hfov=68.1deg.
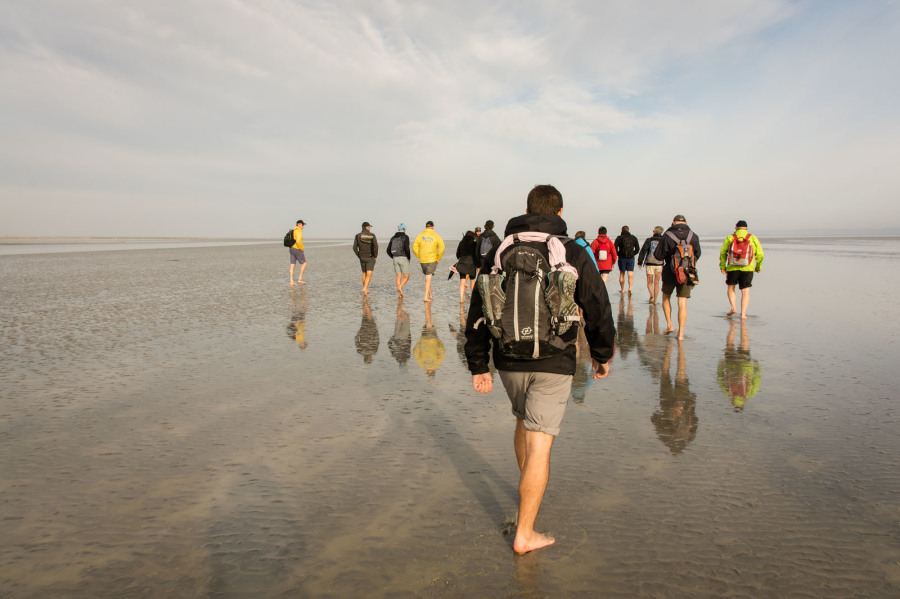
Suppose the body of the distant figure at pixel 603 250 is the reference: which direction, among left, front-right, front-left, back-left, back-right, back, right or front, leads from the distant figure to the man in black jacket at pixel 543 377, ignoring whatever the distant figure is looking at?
back

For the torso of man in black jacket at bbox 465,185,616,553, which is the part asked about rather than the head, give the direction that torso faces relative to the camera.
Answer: away from the camera

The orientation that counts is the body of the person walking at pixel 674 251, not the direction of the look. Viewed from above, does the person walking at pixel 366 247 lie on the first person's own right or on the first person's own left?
on the first person's own left

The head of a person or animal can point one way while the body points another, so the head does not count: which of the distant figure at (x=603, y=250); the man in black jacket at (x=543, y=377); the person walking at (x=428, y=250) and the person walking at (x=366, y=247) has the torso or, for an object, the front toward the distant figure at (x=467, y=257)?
the man in black jacket

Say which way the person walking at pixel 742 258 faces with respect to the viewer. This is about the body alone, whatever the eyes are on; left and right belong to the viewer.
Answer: facing away from the viewer

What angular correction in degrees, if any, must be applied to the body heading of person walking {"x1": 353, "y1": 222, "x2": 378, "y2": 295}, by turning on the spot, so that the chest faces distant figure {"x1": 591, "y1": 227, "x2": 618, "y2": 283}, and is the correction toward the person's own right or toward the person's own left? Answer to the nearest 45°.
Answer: approximately 90° to the person's own right

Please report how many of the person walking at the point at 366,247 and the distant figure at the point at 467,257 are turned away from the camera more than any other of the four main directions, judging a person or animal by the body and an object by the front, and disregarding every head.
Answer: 2

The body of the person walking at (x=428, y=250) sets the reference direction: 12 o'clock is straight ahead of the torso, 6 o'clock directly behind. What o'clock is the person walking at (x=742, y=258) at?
the person walking at (x=742, y=258) is roughly at 4 o'clock from the person walking at (x=428, y=250).

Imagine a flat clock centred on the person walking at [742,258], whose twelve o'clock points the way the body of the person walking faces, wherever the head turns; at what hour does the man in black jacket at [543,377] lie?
The man in black jacket is roughly at 6 o'clock from the person walking.
